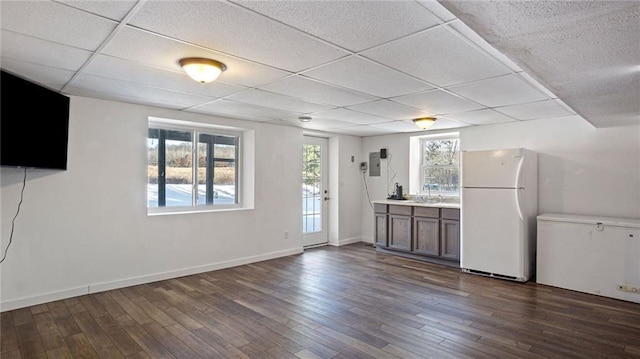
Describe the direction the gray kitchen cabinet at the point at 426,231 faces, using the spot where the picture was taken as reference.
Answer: facing the viewer and to the left of the viewer

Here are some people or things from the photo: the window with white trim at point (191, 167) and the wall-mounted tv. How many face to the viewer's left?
0

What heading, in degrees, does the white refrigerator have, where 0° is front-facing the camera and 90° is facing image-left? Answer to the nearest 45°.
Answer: approximately 45°

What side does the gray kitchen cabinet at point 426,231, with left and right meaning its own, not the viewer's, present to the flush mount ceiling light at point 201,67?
front

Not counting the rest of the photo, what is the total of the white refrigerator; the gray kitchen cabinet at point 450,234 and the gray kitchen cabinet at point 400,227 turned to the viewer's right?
0

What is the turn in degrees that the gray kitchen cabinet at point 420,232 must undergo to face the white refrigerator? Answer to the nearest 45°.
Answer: approximately 90° to its left

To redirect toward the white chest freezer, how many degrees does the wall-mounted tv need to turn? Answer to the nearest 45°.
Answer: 0° — it already faces it

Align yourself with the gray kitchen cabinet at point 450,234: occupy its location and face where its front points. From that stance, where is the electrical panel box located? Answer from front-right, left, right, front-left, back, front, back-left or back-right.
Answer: right

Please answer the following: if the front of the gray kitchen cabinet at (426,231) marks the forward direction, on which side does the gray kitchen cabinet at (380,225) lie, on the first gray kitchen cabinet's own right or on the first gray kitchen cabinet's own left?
on the first gray kitchen cabinet's own right

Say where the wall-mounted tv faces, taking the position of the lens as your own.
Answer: facing the viewer and to the right of the viewer
